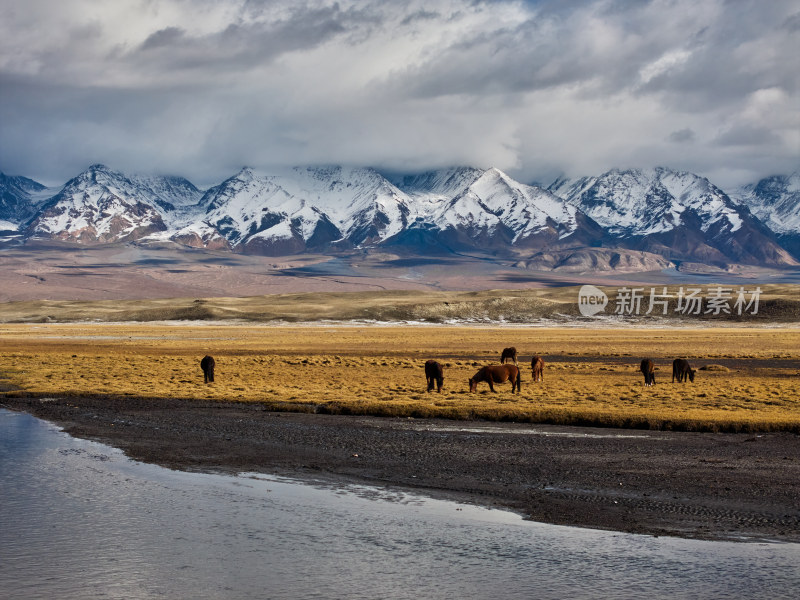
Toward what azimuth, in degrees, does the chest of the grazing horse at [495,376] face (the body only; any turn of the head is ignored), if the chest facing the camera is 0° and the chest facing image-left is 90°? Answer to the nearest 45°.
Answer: approximately 90°

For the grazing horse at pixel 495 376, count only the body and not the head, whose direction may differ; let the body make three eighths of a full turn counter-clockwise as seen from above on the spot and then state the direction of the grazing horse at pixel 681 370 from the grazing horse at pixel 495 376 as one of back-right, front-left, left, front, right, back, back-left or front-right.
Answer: left

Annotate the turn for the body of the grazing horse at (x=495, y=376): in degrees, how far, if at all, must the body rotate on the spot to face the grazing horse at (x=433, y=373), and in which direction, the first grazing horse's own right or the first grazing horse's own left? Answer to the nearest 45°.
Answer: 0° — it already faces it

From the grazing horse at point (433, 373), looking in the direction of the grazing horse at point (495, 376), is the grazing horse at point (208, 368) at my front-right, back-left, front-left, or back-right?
back-left
